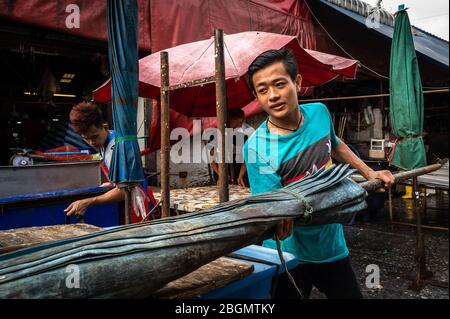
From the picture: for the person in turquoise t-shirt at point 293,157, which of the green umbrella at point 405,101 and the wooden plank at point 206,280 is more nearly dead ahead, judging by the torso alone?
the wooden plank

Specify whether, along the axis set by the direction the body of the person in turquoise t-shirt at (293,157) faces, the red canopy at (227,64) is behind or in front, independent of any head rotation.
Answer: behind

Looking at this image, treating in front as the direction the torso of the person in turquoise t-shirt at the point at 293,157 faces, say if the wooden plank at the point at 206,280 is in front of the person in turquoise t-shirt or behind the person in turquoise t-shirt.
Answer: in front

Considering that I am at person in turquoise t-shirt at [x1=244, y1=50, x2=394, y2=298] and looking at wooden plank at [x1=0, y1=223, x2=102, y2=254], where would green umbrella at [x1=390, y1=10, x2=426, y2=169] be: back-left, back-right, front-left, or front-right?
back-right

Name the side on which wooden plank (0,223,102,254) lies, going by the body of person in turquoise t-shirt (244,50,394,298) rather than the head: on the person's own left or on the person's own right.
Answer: on the person's own right

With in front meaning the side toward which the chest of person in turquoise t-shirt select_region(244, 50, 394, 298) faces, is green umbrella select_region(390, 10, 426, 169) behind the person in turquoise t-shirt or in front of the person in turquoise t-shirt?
behind
